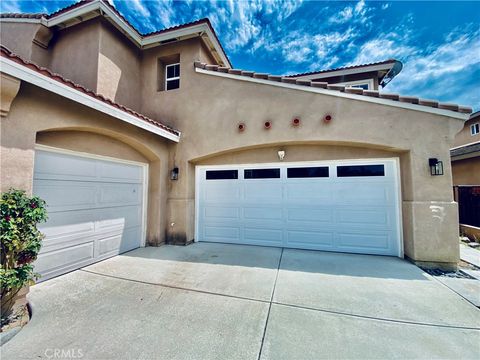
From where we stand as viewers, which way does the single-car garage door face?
facing the viewer and to the right of the viewer

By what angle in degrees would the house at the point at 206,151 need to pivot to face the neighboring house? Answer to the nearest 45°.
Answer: approximately 90° to its left

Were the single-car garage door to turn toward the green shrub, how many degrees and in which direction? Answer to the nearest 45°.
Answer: approximately 45° to its right

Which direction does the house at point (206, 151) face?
toward the camera

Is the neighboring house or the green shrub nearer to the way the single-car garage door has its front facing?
the neighboring house

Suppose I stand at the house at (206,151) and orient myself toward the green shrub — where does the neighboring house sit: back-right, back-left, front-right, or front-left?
back-left

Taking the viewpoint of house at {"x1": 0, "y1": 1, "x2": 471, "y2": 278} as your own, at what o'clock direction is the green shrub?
The green shrub is roughly at 1 o'clock from the house.

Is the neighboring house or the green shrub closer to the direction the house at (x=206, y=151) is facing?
the green shrub

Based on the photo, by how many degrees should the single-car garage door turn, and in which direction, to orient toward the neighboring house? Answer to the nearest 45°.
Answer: approximately 45° to its left
